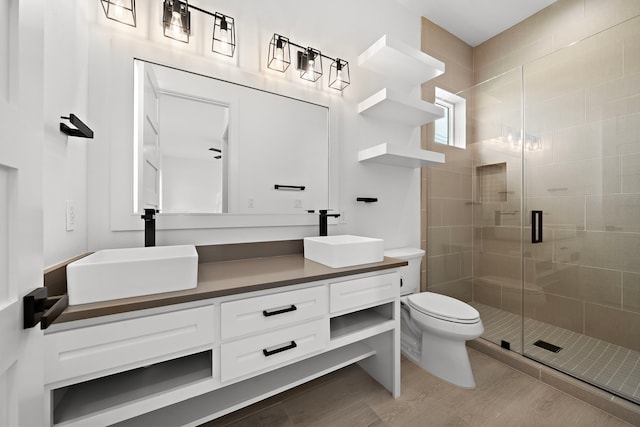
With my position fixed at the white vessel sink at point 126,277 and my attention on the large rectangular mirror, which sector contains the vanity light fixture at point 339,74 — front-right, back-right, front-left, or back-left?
front-right

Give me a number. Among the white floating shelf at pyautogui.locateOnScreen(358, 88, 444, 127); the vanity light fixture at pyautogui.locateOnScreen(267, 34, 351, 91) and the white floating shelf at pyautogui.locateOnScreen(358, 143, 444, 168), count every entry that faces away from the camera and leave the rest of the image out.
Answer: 0

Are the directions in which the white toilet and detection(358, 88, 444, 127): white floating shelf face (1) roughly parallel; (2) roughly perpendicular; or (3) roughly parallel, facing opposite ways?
roughly parallel

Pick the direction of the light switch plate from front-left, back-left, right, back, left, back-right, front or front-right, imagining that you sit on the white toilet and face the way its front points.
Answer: right

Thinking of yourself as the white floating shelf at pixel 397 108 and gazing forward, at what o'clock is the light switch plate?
The light switch plate is roughly at 3 o'clock from the white floating shelf.

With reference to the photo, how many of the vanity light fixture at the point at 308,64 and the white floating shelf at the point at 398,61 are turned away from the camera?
0

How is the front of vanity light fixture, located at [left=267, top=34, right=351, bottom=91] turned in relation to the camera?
facing the viewer and to the right of the viewer

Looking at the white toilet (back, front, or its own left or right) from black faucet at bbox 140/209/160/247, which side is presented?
right

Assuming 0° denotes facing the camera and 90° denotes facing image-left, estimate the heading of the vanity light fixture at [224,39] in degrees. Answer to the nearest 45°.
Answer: approximately 315°

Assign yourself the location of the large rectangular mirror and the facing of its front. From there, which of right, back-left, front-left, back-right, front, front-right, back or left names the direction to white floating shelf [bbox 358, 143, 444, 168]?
front-left
